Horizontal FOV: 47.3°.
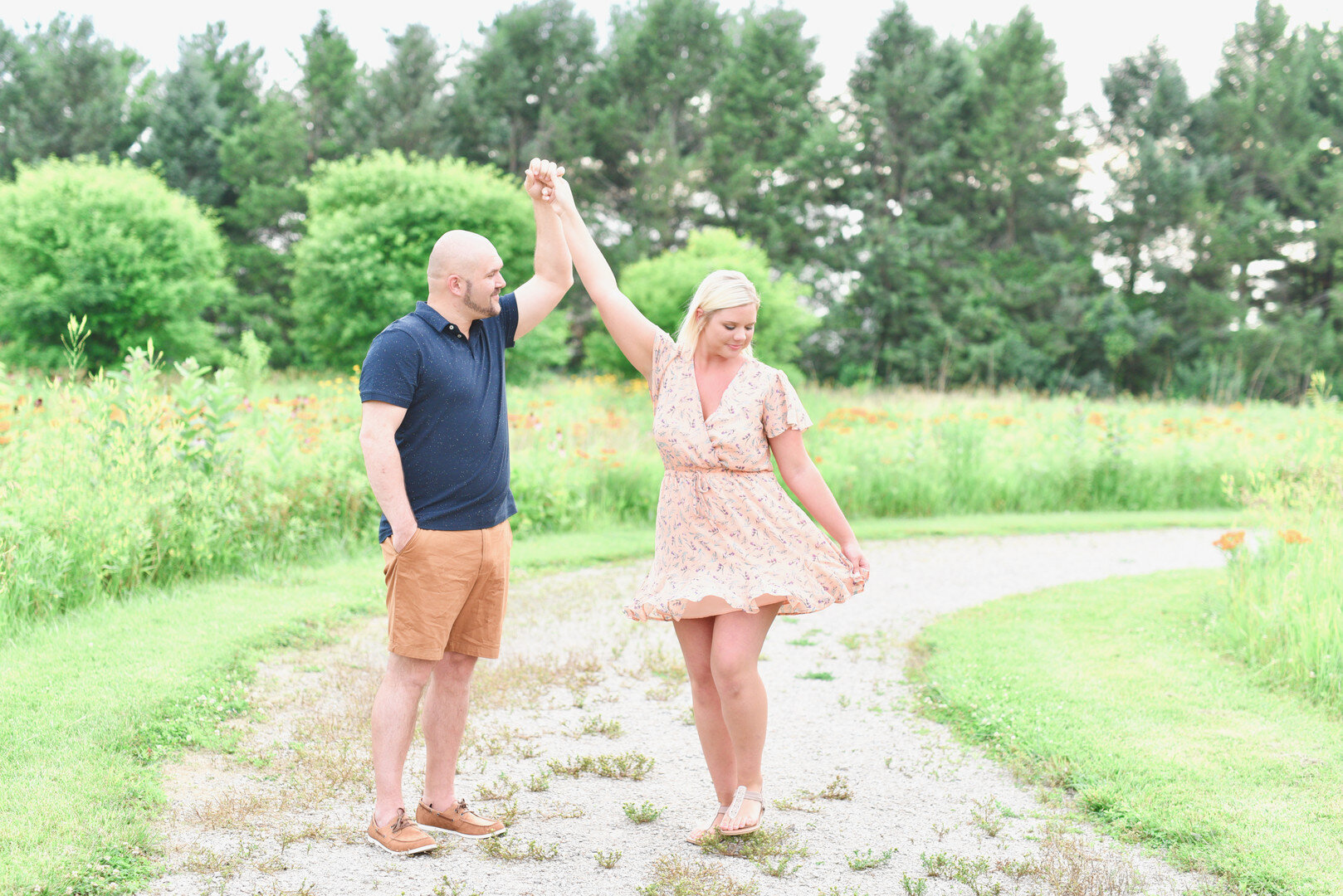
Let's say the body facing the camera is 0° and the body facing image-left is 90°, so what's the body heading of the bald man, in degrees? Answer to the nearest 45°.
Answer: approximately 315°

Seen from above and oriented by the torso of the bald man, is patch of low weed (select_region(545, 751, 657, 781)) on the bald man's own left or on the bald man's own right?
on the bald man's own left

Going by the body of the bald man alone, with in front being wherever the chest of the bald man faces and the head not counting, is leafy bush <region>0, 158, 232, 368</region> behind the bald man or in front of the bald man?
behind

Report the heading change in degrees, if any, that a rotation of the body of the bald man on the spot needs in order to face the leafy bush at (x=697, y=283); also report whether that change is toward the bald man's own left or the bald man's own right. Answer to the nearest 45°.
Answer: approximately 135° to the bald man's own left

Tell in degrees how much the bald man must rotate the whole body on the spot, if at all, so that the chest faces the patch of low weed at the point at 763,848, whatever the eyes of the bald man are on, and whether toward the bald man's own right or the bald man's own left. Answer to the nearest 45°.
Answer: approximately 45° to the bald man's own left

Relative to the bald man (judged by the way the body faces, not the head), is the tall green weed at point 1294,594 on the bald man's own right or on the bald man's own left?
on the bald man's own left

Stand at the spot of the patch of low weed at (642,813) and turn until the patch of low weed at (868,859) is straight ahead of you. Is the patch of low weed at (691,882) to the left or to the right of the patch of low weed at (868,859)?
right

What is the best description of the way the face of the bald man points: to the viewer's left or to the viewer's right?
to the viewer's right

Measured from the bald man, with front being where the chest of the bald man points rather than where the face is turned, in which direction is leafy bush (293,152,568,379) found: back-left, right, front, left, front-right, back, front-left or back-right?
back-left

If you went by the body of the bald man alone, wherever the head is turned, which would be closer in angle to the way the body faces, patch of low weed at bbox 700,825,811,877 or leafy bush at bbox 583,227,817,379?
the patch of low weed
